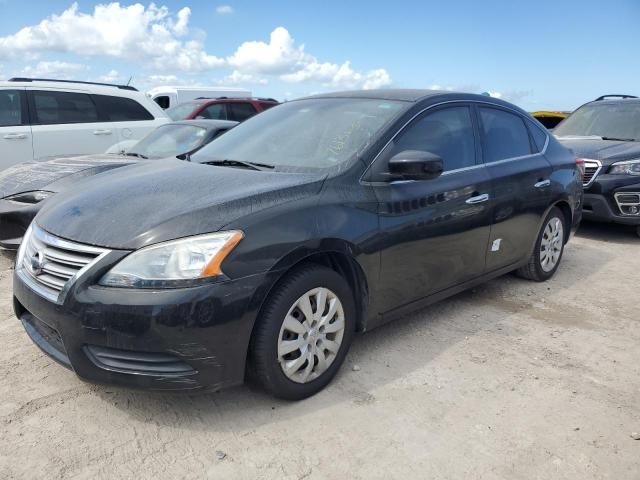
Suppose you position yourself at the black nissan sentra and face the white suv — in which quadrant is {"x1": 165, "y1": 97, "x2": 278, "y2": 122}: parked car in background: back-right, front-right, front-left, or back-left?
front-right

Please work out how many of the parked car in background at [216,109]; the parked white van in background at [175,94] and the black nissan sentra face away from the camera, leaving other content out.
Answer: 0

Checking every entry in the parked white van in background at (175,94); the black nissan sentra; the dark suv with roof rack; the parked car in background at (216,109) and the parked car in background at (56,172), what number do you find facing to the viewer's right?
0

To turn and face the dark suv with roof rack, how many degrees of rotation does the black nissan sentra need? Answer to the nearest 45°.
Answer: approximately 180°

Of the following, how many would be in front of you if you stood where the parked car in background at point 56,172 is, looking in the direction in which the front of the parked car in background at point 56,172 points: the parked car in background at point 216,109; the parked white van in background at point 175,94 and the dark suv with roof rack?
0

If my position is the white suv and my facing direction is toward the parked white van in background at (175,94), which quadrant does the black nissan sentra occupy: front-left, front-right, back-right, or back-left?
back-right

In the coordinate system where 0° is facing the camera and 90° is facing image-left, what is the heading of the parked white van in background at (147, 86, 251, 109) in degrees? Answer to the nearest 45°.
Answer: approximately 45°

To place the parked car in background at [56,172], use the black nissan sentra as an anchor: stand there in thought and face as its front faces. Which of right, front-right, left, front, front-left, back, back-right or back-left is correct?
right

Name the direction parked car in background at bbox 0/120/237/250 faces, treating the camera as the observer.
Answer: facing the viewer and to the left of the viewer

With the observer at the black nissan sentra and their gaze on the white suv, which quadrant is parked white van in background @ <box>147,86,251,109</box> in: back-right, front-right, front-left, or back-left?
front-right

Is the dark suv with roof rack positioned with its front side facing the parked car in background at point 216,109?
no

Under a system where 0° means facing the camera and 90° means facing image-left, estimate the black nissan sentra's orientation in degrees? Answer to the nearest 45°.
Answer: approximately 45°

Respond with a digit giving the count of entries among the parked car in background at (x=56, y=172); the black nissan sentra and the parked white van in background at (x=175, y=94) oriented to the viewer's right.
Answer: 0

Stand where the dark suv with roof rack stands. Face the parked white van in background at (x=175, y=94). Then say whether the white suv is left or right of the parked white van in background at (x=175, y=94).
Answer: left

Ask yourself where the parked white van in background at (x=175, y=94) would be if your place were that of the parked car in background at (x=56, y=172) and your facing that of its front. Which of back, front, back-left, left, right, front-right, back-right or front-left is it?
back-right

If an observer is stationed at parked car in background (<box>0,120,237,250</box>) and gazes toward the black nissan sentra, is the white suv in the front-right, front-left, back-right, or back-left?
back-left
